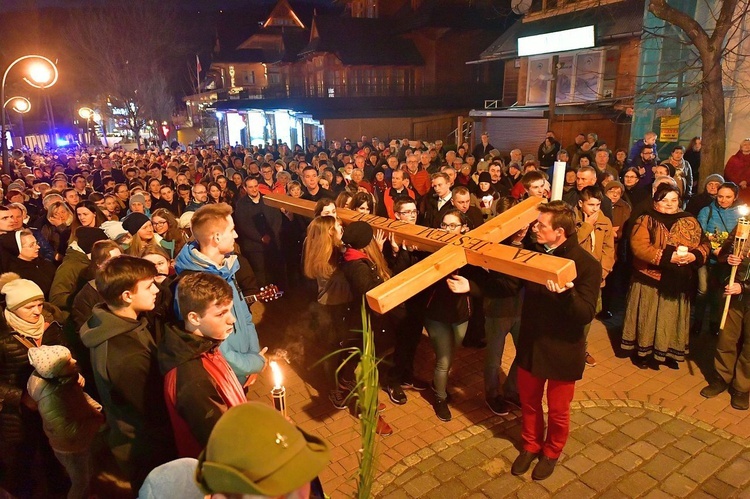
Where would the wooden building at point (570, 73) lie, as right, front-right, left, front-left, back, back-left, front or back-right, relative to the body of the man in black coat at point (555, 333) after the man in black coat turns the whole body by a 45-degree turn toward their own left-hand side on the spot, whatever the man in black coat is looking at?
back

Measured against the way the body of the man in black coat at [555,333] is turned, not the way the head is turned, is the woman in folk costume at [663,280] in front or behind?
behind

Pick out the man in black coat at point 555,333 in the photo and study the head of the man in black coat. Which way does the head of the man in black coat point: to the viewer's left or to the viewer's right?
to the viewer's left

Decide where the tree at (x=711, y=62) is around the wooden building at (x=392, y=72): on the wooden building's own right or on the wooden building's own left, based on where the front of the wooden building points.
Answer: on the wooden building's own left

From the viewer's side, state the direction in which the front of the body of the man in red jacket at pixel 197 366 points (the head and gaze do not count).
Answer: to the viewer's right

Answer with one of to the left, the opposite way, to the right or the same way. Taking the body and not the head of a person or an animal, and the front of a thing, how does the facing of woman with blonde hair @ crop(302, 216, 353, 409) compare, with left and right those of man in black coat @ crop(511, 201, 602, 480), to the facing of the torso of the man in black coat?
the opposite way

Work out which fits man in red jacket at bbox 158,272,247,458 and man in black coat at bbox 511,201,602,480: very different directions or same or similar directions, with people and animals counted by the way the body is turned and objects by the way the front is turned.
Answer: very different directions

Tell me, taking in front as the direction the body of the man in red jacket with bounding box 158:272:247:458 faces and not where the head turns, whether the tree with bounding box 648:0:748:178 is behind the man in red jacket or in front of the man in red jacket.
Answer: in front

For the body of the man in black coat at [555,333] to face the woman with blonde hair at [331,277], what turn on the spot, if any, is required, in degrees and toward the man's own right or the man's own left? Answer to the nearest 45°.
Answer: approximately 45° to the man's own right

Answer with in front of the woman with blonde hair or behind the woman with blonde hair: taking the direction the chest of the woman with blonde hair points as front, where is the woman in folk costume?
in front

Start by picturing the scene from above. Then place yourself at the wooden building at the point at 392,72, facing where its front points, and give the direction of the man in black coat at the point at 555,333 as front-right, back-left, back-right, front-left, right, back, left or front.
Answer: front-left

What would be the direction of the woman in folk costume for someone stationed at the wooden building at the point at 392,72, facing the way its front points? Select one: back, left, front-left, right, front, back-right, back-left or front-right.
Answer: front-left

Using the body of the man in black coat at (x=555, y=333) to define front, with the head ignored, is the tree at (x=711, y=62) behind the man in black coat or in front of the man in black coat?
behind

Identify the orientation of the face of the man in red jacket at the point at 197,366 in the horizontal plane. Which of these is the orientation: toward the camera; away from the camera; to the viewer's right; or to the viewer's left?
to the viewer's right
